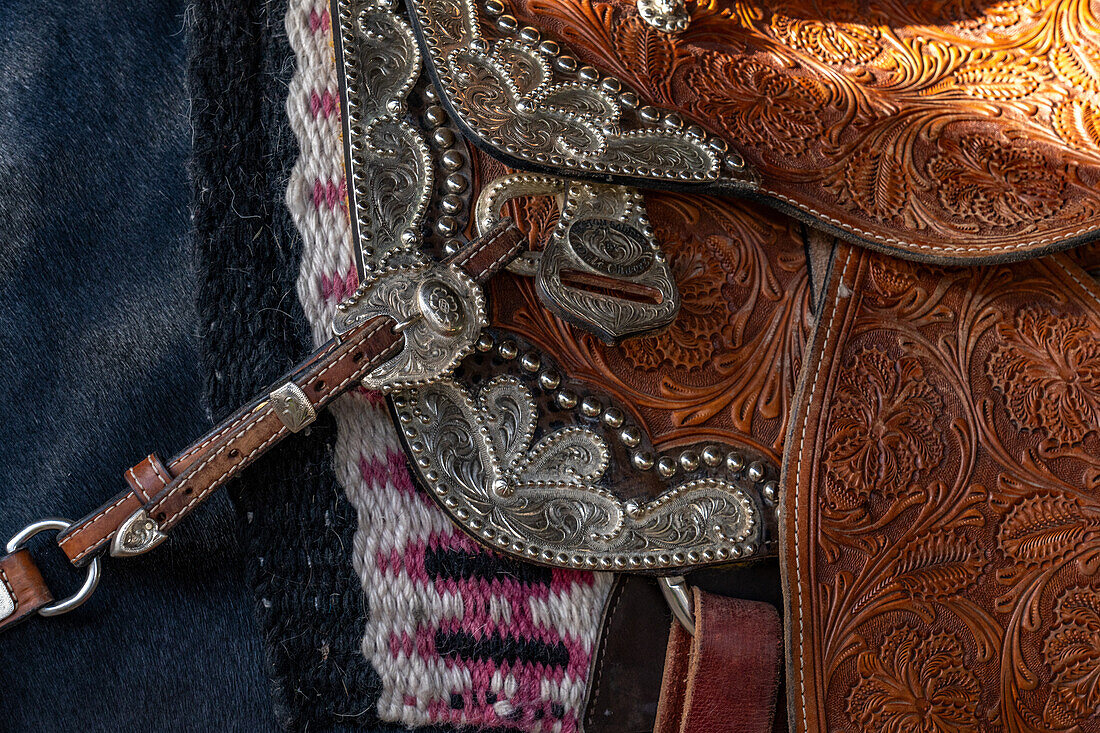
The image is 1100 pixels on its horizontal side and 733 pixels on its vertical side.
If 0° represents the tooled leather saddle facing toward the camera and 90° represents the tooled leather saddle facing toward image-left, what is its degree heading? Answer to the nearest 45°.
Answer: approximately 90°
